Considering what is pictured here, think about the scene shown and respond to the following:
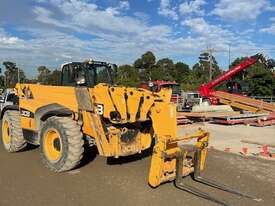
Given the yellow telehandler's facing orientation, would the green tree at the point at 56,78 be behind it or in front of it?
behind

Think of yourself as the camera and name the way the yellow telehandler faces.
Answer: facing the viewer and to the right of the viewer
